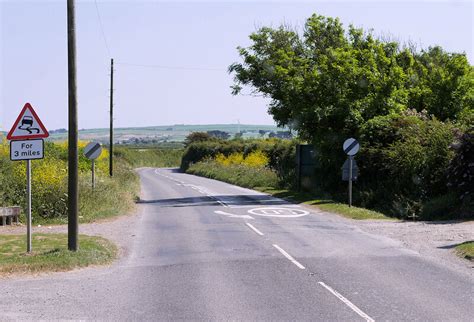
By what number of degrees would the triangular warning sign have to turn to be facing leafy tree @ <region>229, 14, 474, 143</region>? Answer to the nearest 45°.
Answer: approximately 135° to its left

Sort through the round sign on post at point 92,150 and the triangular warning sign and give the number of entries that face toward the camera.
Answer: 2

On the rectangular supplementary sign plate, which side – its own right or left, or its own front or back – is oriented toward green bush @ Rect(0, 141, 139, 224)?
back

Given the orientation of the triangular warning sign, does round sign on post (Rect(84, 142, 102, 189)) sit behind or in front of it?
behind

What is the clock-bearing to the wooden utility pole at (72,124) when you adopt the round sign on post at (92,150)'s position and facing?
The wooden utility pole is roughly at 12 o'clock from the round sign on post.

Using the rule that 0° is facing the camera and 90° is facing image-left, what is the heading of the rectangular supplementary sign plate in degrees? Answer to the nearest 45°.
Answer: approximately 0°

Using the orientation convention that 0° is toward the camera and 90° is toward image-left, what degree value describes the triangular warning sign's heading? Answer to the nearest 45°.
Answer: approximately 0°

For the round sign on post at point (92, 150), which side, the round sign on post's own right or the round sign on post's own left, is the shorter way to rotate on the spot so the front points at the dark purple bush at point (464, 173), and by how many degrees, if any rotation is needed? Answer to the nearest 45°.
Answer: approximately 45° to the round sign on post's own left
